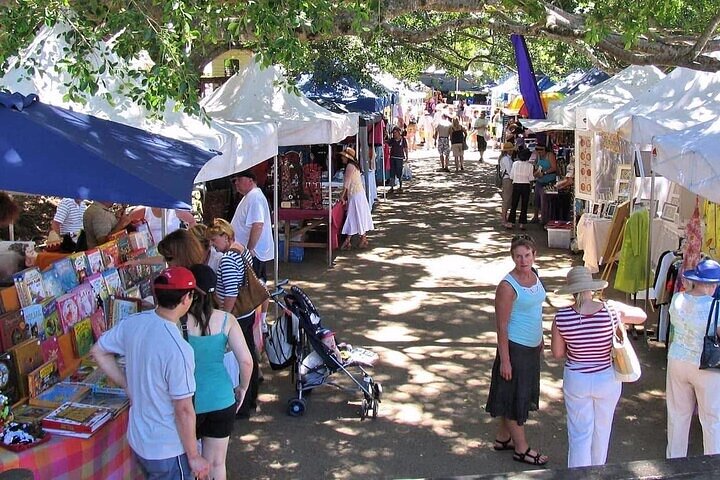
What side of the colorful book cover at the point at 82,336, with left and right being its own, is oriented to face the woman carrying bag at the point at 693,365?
front

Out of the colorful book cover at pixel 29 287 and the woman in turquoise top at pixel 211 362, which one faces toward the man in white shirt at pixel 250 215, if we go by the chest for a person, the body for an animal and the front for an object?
the woman in turquoise top

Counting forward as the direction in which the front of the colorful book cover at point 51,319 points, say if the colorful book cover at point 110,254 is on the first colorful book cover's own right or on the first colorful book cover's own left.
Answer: on the first colorful book cover's own left

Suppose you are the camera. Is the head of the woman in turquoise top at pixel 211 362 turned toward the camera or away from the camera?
away from the camera

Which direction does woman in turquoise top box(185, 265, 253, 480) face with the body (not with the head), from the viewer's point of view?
away from the camera

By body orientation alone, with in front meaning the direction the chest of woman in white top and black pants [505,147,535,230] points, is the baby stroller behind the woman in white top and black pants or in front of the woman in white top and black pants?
behind

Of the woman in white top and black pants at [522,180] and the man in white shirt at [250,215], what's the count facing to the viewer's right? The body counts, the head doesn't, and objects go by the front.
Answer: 0

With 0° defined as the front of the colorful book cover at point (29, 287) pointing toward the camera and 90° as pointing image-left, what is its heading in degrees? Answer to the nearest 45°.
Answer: approximately 315°

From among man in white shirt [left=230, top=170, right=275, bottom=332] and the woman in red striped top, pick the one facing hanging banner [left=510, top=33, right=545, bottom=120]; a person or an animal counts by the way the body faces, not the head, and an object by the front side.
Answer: the woman in red striped top

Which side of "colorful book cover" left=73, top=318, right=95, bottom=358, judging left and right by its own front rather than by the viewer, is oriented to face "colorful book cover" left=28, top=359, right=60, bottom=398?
right

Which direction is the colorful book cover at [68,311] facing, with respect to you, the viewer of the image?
facing the viewer and to the right of the viewer

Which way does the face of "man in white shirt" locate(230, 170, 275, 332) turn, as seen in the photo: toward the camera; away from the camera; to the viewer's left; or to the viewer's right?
to the viewer's left

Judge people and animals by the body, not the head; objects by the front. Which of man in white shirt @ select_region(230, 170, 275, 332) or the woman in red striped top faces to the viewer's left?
the man in white shirt
